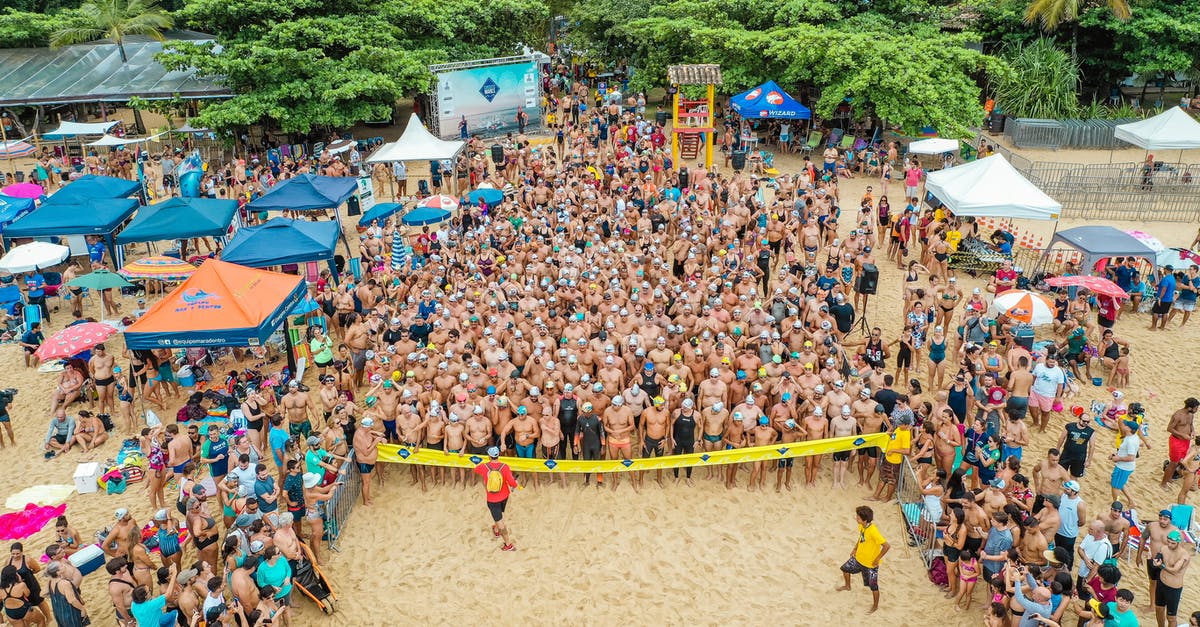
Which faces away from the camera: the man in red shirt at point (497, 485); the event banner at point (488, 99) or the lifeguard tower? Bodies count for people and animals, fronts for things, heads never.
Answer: the man in red shirt

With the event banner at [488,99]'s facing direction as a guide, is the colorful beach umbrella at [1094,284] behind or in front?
in front

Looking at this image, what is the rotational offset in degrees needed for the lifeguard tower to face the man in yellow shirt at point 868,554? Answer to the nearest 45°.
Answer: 0° — it already faces them

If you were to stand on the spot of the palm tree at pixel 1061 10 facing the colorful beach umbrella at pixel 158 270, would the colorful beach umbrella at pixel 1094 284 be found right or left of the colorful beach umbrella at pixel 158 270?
left

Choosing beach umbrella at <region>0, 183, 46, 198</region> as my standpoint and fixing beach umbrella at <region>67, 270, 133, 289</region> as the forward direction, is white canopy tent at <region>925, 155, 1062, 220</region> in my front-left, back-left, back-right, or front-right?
front-left

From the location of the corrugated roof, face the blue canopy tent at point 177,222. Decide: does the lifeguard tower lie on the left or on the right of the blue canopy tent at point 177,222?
left

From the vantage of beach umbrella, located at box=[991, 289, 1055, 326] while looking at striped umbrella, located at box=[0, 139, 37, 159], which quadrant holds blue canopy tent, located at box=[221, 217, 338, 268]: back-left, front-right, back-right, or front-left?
front-left

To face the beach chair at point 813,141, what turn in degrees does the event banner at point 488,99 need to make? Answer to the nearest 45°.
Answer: approximately 90° to its left

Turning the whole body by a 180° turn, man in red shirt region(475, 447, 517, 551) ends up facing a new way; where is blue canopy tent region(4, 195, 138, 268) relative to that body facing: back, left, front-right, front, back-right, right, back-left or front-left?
back-right

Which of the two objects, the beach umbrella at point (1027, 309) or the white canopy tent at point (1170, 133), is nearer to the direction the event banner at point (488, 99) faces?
the beach umbrella

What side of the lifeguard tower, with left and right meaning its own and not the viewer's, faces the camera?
front

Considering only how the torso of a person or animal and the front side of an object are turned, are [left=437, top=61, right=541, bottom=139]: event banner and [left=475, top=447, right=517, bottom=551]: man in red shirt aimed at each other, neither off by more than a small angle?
yes

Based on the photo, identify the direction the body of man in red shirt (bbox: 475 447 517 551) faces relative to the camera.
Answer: away from the camera

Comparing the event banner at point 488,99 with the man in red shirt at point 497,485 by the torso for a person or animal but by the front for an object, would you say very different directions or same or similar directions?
very different directions

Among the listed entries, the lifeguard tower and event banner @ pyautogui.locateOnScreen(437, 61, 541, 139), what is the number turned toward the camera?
2

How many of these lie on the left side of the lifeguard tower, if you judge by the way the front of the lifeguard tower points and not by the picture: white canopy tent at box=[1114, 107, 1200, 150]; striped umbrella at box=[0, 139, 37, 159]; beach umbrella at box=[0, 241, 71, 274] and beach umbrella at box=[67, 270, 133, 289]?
1

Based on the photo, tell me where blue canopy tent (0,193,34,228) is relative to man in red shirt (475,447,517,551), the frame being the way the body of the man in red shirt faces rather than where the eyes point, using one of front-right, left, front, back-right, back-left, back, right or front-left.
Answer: front-left

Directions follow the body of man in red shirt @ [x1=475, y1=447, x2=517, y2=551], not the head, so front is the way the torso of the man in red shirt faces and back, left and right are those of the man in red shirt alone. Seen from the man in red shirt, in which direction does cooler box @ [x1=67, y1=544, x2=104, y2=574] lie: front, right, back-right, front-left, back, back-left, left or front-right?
left
